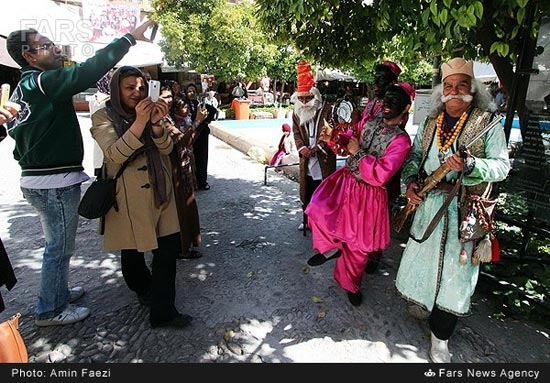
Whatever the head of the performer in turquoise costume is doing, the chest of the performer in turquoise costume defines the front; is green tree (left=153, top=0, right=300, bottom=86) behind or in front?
behind

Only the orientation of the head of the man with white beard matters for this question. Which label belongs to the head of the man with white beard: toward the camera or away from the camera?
toward the camera

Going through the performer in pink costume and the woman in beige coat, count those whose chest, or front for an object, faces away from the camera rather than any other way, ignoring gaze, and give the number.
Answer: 0

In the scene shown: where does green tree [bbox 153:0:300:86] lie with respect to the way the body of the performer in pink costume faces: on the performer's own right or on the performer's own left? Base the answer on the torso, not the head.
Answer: on the performer's own right

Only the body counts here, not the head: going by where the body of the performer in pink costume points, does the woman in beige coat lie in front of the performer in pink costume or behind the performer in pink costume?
in front

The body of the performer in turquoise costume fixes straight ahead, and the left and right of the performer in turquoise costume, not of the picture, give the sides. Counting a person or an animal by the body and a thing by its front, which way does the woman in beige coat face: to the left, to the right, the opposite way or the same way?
to the left

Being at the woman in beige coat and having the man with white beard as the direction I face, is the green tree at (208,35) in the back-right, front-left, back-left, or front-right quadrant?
front-left

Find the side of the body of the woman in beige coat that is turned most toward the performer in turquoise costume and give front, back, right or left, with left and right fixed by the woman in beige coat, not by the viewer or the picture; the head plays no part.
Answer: front

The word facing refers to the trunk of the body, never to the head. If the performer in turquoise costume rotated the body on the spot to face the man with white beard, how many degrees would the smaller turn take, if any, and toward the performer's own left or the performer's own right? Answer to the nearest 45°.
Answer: approximately 135° to the performer's own right

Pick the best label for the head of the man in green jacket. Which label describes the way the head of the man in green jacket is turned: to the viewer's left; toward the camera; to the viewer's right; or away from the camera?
to the viewer's right

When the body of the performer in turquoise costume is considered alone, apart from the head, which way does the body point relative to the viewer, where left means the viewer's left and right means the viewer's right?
facing the viewer

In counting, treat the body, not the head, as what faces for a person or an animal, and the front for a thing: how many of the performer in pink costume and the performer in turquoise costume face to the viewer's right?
0

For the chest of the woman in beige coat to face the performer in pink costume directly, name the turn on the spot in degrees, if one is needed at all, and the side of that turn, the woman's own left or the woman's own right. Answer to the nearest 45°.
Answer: approximately 45° to the woman's own left

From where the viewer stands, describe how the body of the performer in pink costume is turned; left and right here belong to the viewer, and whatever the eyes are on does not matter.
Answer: facing the viewer and to the left of the viewer

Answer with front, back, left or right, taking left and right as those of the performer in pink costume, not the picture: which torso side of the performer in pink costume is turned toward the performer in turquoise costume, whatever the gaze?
left
